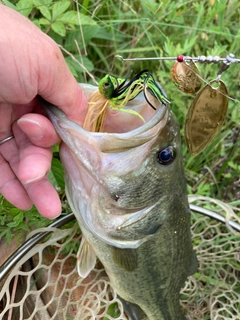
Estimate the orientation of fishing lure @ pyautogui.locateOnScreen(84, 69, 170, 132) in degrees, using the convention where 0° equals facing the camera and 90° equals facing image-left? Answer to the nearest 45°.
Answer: approximately 90°
